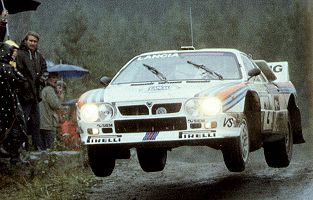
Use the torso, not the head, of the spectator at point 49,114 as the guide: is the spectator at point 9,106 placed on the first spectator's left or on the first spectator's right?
on the first spectator's right

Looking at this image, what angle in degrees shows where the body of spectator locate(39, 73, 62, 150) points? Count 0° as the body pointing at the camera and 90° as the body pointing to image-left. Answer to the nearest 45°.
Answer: approximately 270°

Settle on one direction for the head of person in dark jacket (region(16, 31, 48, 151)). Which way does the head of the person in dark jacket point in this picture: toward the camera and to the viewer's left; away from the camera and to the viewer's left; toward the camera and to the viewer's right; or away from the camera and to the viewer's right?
toward the camera and to the viewer's right

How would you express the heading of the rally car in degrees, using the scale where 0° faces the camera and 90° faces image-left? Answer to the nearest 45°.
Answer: approximately 0°

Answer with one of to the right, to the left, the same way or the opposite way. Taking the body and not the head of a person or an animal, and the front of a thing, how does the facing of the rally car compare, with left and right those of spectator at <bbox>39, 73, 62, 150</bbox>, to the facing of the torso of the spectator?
to the right

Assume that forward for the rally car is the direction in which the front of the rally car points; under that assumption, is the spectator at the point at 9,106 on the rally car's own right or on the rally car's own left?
on the rally car's own right
